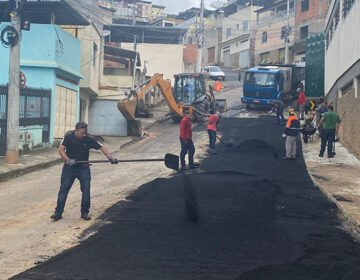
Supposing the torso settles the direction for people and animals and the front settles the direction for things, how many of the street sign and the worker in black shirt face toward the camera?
2

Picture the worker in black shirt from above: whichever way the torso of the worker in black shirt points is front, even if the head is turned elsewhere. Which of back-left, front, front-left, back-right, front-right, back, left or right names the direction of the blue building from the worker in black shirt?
back

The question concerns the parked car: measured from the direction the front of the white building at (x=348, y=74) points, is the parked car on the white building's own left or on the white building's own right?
on the white building's own right

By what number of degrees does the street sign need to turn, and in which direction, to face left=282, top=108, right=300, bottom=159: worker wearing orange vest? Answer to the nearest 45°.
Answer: approximately 45° to its left

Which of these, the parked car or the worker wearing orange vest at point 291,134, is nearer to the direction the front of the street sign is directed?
the worker wearing orange vest

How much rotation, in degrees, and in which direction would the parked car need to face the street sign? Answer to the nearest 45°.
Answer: approximately 45° to its right

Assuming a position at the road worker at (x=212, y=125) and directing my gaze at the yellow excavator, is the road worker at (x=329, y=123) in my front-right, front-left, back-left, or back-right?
back-right

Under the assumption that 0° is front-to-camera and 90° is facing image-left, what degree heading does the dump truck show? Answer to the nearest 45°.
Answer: approximately 45°
